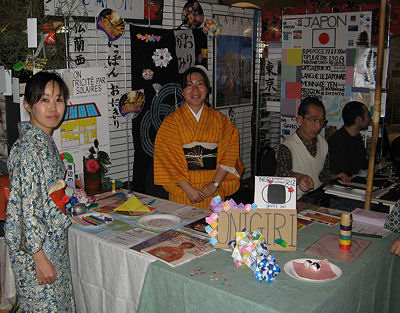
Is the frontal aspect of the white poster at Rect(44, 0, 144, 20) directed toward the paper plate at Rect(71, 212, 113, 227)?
yes

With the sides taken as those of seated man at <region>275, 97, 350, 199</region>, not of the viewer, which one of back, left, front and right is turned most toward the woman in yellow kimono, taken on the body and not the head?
right

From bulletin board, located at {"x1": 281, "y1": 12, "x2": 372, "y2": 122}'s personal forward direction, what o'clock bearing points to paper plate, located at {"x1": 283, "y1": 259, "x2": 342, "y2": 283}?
The paper plate is roughly at 12 o'clock from the bulletin board.

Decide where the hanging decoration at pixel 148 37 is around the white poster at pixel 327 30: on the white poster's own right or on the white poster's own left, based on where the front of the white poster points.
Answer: on the white poster's own right

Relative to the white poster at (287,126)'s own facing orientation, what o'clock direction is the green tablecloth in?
The green tablecloth is roughly at 12 o'clock from the white poster.

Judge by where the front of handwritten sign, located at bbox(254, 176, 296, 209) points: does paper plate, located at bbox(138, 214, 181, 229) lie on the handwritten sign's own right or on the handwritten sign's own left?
on the handwritten sign's own right
